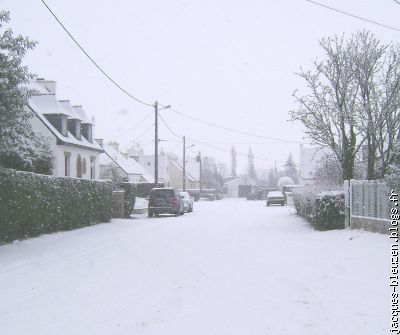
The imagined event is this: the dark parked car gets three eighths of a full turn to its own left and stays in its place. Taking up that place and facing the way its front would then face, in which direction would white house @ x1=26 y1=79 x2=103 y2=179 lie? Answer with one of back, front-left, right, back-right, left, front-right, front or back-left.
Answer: right

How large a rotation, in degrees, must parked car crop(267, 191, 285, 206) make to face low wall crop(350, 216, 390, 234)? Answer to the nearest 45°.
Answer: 0° — it already faces it

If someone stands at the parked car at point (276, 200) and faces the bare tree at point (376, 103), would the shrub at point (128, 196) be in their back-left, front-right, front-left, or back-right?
front-right

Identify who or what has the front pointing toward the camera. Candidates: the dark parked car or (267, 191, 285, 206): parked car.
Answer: the parked car

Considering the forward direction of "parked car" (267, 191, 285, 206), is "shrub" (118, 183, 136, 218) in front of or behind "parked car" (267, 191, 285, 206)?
in front

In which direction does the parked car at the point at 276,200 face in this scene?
toward the camera

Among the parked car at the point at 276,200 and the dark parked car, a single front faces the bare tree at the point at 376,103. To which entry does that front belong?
the parked car

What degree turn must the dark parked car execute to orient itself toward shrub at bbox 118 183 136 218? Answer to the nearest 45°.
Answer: approximately 135° to its left

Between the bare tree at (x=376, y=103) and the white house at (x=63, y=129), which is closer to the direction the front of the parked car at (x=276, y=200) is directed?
the bare tree

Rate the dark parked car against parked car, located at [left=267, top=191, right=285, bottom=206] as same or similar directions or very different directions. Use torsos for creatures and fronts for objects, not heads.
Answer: very different directions

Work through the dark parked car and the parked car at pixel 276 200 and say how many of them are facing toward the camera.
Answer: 1

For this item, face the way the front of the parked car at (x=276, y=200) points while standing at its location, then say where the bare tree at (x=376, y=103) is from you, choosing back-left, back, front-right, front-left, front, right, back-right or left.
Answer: back

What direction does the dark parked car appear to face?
away from the camera
